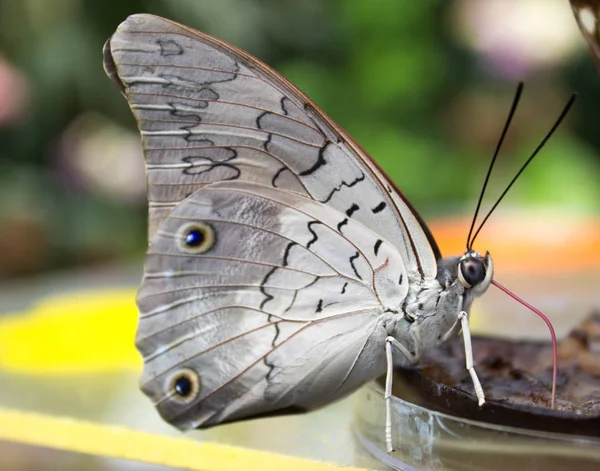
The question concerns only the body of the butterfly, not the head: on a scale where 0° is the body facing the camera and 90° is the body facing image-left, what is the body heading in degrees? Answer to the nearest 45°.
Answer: approximately 270°
